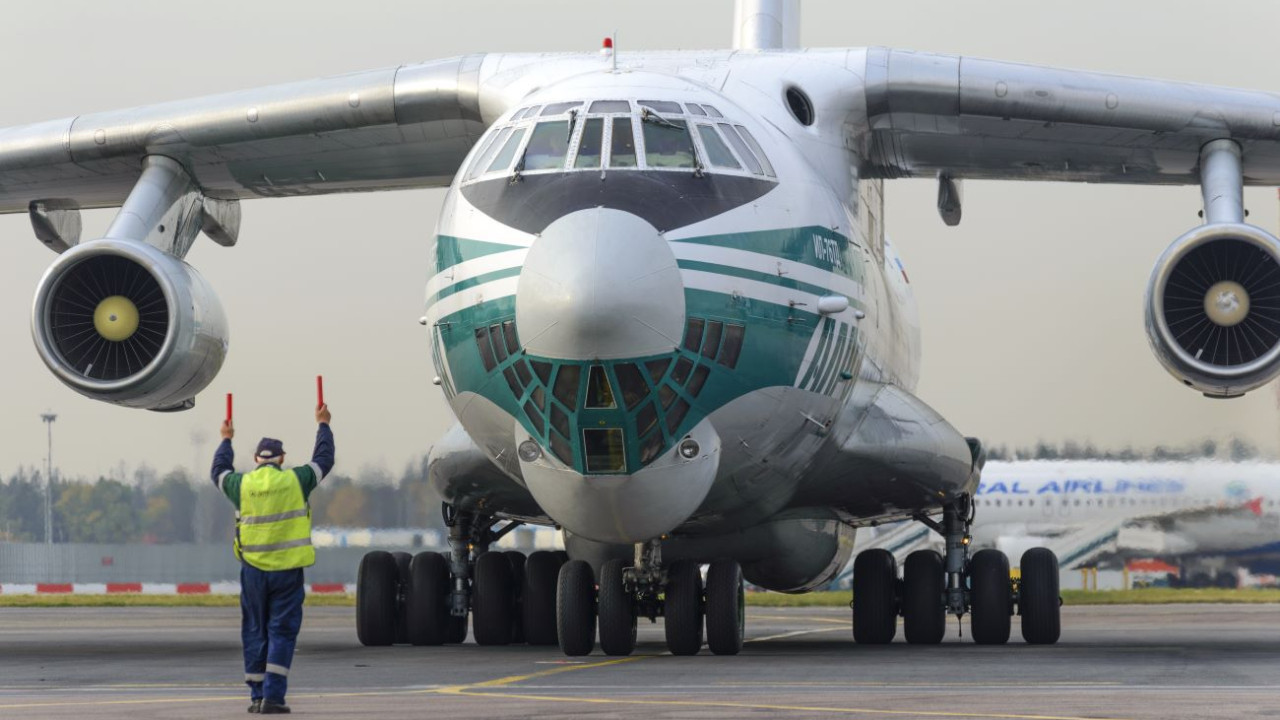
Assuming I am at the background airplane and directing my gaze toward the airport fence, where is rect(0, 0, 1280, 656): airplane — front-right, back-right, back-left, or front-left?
front-left

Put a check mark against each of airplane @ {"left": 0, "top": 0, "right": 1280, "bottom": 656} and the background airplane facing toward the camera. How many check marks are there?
1

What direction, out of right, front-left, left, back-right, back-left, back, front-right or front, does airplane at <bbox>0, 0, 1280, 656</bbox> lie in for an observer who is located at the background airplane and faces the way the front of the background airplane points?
left

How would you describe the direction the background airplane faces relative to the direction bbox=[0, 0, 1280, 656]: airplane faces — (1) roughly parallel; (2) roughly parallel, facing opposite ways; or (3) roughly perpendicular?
roughly perpendicular

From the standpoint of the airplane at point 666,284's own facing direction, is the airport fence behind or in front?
behind

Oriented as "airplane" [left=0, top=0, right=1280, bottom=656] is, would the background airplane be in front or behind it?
behind

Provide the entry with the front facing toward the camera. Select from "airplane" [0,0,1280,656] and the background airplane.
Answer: the airplane

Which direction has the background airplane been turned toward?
to the viewer's left

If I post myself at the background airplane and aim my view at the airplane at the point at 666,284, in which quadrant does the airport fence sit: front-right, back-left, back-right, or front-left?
front-right

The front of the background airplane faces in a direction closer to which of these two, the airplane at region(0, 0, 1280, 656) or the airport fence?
the airport fence

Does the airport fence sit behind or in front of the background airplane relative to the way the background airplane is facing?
in front

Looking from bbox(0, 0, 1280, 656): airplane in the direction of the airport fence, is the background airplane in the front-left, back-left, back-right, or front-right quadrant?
front-right

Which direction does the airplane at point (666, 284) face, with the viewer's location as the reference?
facing the viewer
